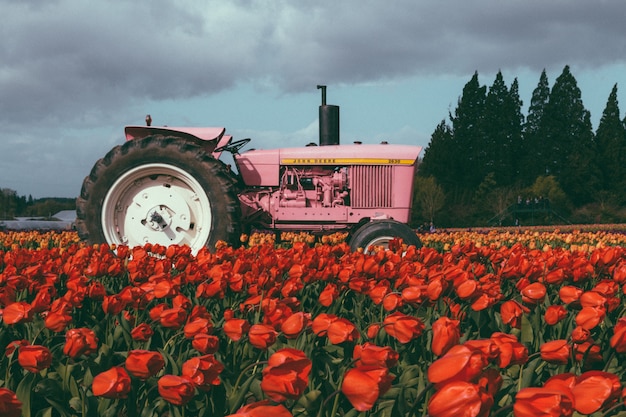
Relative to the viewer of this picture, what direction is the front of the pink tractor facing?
facing to the right of the viewer

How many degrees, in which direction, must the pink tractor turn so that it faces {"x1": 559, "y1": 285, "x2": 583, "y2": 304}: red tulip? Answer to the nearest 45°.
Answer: approximately 45° to its right

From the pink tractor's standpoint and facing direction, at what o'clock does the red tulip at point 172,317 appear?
The red tulip is roughly at 3 o'clock from the pink tractor.

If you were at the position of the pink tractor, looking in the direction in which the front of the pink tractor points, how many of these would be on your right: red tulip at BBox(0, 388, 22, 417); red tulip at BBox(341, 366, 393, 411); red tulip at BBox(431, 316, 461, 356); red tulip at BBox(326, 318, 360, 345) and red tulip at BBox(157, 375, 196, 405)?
5

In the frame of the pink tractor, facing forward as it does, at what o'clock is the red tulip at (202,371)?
The red tulip is roughly at 3 o'clock from the pink tractor.

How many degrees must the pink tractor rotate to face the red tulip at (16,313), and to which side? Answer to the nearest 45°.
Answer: approximately 90° to its right

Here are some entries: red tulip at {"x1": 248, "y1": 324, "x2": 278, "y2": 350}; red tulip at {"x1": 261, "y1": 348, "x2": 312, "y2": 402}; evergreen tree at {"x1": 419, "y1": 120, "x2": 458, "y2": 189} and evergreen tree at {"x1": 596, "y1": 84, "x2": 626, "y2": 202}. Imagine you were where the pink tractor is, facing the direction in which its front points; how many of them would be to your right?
2

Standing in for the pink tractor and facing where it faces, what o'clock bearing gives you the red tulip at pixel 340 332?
The red tulip is roughly at 3 o'clock from the pink tractor.

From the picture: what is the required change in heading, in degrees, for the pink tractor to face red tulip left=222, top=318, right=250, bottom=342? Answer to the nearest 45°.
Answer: approximately 90° to its right

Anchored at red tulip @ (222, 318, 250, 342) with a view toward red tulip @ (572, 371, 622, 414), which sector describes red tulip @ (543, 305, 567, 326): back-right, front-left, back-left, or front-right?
front-left

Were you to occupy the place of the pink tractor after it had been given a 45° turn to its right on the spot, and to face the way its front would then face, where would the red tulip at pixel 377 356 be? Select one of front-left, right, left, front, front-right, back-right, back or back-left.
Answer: front-right

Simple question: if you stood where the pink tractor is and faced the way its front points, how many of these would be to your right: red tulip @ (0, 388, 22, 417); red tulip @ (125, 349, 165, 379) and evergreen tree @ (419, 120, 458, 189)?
2

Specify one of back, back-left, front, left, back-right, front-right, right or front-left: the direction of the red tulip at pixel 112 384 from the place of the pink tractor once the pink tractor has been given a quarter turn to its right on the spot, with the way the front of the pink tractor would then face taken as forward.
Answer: front

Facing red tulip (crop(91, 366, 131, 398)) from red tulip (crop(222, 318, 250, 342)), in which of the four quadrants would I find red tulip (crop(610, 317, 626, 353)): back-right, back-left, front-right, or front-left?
back-left

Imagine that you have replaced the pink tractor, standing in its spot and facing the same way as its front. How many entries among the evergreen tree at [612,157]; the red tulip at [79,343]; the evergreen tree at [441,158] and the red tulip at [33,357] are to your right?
2

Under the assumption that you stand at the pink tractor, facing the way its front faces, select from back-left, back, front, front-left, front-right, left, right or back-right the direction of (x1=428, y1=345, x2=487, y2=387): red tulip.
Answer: right

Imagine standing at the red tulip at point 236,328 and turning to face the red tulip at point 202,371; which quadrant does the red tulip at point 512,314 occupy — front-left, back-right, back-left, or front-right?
back-left

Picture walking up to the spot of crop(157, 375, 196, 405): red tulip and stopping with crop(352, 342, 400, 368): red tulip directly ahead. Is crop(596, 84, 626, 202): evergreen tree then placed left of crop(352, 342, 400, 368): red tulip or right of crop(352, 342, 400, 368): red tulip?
left

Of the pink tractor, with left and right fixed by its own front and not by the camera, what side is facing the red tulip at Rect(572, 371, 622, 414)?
right

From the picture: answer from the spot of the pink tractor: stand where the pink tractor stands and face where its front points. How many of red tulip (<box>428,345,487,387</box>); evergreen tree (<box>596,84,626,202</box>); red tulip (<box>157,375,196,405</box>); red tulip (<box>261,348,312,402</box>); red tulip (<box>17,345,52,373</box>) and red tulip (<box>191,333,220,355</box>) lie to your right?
5

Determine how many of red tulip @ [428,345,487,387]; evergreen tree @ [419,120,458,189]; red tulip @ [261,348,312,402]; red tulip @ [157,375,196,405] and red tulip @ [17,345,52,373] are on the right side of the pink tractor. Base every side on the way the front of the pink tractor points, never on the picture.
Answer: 4
